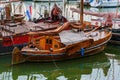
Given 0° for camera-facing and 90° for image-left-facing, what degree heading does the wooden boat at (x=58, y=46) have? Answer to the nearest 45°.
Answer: approximately 225°

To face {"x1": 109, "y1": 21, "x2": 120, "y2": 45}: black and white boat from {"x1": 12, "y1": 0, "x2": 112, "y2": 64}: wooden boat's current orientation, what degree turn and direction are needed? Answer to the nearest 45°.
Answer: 0° — it already faces it

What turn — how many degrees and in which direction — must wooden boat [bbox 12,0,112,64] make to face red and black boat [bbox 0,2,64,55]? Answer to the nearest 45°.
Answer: approximately 90° to its left
